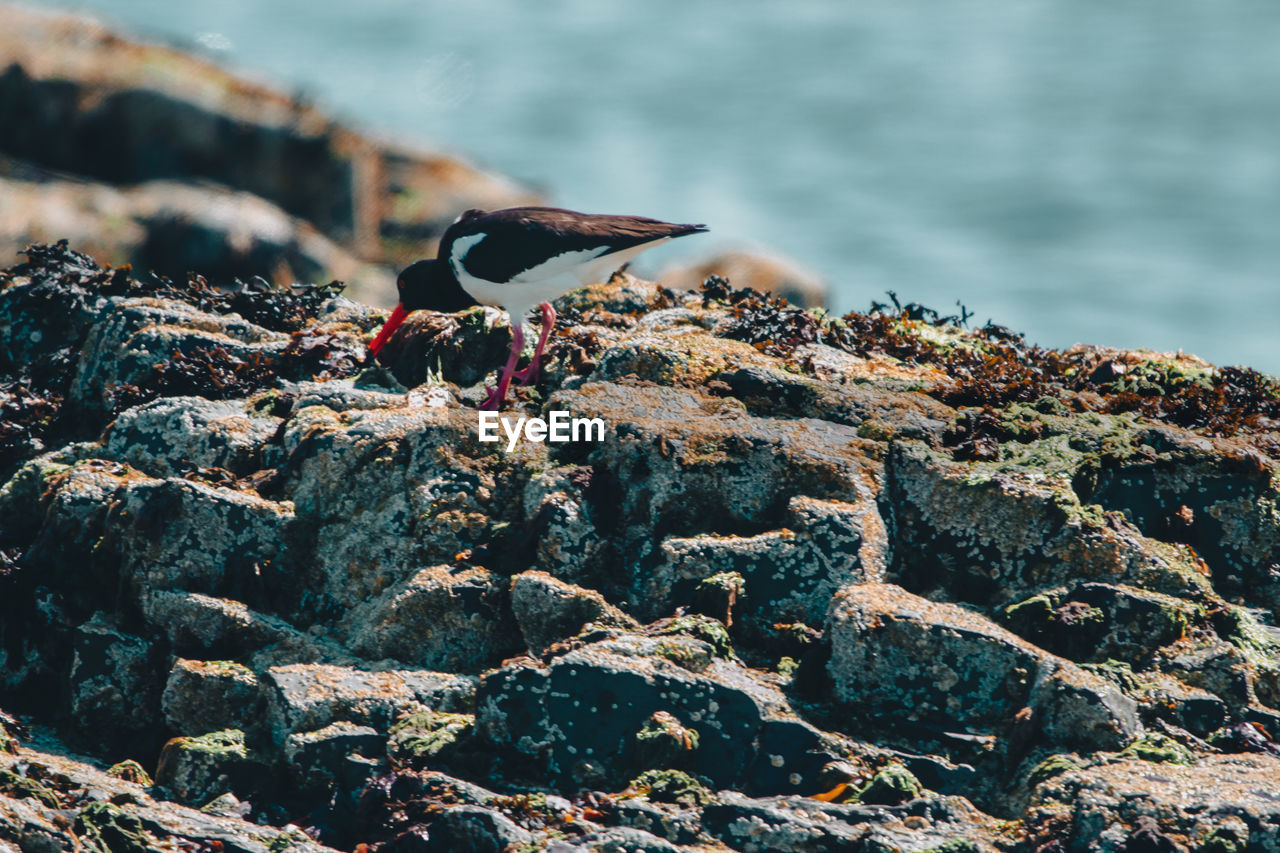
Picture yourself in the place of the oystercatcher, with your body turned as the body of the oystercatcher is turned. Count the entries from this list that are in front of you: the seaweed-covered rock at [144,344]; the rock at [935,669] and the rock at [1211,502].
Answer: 1

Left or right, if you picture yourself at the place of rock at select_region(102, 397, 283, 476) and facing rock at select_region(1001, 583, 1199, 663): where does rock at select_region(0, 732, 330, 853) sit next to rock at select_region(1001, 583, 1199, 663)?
right

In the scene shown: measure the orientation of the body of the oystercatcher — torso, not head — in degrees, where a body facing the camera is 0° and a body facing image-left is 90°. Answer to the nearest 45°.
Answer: approximately 90°

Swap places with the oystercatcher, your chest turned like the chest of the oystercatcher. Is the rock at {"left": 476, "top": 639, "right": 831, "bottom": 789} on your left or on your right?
on your left

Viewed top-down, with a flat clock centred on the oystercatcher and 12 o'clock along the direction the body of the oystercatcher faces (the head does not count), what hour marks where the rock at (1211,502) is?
The rock is roughly at 7 o'clock from the oystercatcher.

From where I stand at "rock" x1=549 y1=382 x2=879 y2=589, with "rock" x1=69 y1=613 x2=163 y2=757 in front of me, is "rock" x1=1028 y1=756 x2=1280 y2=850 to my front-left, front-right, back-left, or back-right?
back-left

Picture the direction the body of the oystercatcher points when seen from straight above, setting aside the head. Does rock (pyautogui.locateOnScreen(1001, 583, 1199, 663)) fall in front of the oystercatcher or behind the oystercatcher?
behind

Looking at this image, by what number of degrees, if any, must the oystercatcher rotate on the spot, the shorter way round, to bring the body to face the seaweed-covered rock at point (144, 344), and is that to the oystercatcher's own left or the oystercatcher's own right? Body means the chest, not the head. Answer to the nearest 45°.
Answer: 0° — it already faces it

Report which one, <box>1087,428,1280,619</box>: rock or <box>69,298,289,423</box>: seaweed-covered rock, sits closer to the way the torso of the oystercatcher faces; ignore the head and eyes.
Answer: the seaweed-covered rock
